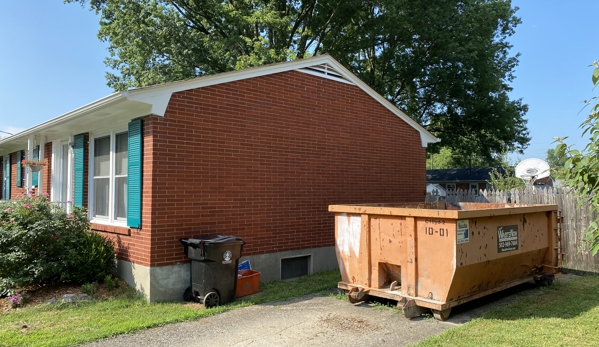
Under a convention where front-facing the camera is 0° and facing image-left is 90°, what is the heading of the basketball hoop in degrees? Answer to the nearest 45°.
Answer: approximately 0°

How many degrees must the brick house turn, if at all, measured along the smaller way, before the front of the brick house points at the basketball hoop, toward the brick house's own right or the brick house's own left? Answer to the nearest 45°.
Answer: approximately 180°

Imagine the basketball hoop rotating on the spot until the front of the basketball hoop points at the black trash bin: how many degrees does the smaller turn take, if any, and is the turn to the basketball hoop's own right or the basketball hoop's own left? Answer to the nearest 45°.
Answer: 0° — it already faces it

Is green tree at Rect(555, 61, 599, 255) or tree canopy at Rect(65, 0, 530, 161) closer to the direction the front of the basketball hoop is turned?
the green tree

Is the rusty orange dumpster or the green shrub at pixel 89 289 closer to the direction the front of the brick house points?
the green shrub

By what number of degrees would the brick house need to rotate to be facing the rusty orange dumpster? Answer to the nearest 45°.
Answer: approximately 90° to its left

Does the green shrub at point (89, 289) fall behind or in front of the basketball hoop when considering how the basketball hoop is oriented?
in front

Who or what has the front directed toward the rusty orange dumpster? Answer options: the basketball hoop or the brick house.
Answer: the basketball hoop

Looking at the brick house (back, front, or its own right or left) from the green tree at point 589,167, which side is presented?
left
